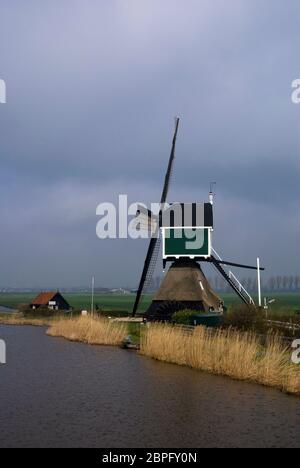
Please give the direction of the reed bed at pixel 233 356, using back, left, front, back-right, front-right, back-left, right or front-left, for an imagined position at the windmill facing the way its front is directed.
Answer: left

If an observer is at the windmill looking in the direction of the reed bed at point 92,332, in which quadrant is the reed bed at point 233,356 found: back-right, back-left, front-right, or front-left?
front-left

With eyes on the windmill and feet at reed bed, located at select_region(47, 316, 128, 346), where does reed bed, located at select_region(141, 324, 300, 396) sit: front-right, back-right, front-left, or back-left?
back-right

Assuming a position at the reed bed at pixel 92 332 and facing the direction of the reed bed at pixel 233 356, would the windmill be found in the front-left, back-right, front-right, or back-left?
back-left

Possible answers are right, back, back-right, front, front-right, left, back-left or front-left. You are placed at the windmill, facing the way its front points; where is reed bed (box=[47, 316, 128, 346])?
front-left

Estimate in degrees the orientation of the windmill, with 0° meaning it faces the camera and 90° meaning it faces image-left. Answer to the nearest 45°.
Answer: approximately 90°

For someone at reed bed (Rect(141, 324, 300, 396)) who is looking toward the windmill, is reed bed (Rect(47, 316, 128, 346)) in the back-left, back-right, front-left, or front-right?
front-left
